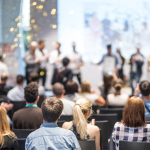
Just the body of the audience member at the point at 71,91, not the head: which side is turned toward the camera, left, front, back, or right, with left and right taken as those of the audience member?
back

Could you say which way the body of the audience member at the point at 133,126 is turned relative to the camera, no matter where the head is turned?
away from the camera

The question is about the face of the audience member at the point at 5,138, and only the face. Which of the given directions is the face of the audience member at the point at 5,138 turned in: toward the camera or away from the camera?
away from the camera

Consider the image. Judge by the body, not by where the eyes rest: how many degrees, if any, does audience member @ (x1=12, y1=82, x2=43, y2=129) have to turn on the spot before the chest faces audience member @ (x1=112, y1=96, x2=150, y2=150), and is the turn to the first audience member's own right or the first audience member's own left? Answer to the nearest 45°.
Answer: approximately 135° to the first audience member's own right

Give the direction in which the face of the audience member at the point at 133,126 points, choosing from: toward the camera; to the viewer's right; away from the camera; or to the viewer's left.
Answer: away from the camera

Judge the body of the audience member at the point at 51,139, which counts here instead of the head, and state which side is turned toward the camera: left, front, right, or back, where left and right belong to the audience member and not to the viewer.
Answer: back

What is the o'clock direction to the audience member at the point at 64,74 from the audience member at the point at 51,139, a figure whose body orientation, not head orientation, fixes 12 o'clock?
the audience member at the point at 64,74 is roughly at 12 o'clock from the audience member at the point at 51,139.

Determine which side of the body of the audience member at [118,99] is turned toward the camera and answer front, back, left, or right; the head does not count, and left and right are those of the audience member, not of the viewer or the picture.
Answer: back

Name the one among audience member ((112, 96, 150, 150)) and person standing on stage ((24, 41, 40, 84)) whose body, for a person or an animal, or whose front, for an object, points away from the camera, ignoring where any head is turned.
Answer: the audience member

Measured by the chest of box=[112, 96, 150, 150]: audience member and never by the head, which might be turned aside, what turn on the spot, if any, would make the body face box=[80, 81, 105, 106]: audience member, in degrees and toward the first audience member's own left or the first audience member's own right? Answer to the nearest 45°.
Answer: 0° — they already face them

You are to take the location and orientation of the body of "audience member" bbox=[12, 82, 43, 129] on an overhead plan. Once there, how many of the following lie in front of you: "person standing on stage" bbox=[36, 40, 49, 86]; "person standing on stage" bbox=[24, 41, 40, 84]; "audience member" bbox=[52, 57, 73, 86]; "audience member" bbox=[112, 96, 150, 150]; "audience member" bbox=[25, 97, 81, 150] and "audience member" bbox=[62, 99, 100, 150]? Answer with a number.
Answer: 3

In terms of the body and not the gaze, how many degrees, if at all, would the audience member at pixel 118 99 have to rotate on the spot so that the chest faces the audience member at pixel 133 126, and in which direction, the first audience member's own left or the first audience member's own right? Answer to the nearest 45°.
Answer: approximately 180°
